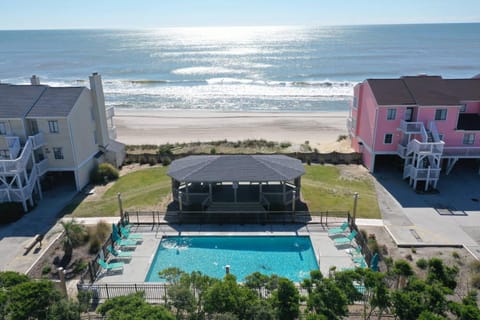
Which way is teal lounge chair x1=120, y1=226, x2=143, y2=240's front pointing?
to the viewer's right

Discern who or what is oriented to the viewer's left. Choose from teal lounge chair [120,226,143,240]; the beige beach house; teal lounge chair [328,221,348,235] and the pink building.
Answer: teal lounge chair [328,221,348,235]

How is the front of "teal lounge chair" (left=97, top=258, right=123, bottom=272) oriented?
to the viewer's right

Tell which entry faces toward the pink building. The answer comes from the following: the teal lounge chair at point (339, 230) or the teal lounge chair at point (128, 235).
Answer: the teal lounge chair at point (128, 235)

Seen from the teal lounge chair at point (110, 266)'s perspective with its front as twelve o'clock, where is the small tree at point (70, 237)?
The small tree is roughly at 8 o'clock from the teal lounge chair.

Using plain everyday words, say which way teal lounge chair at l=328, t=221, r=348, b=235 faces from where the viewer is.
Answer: facing to the left of the viewer

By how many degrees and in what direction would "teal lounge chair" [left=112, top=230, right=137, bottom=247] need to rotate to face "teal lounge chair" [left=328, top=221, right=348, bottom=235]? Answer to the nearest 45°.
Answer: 0° — it already faces it

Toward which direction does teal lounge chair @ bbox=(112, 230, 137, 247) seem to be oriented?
to the viewer's right

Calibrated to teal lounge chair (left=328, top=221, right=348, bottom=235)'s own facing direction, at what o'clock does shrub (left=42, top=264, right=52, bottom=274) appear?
The shrub is roughly at 11 o'clock from the teal lounge chair.

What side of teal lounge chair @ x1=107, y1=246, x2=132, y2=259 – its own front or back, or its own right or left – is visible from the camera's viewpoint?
right

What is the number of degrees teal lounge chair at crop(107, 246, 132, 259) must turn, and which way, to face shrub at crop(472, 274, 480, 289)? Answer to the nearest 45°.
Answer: approximately 45° to its right

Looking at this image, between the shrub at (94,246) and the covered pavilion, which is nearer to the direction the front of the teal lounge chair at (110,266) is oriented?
the covered pavilion
